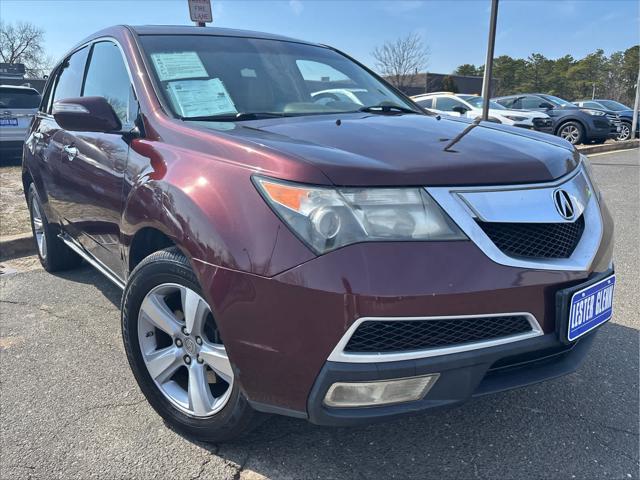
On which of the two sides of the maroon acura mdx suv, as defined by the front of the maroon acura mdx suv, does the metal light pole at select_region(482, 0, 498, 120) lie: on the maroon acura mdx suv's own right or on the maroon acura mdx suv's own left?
on the maroon acura mdx suv's own left

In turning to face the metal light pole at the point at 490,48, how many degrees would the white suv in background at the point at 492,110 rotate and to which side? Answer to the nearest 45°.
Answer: approximately 45° to its right

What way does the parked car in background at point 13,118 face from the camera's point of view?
away from the camera

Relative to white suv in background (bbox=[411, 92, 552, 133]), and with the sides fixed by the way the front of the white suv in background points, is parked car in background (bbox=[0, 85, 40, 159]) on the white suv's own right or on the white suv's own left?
on the white suv's own right

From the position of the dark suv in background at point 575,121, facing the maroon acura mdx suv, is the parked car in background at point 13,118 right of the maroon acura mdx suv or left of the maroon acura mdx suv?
right

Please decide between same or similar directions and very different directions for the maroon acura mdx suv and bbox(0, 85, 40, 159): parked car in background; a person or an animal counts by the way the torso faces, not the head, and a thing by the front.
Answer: very different directions

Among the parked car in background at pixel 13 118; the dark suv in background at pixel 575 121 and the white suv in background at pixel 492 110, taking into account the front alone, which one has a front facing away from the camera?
the parked car in background

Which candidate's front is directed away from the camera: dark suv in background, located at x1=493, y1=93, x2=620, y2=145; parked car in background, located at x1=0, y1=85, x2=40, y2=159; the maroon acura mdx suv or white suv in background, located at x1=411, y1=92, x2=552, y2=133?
the parked car in background

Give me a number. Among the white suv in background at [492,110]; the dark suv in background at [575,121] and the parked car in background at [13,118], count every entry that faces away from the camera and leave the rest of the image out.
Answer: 1

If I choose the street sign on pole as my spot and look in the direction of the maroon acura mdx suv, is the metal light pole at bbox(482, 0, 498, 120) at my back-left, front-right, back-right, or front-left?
back-left

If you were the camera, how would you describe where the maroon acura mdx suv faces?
facing the viewer and to the right of the viewer

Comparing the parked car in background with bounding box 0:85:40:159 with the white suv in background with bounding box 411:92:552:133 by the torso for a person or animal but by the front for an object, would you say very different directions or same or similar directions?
very different directions

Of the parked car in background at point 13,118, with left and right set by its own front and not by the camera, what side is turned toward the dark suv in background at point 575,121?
right
